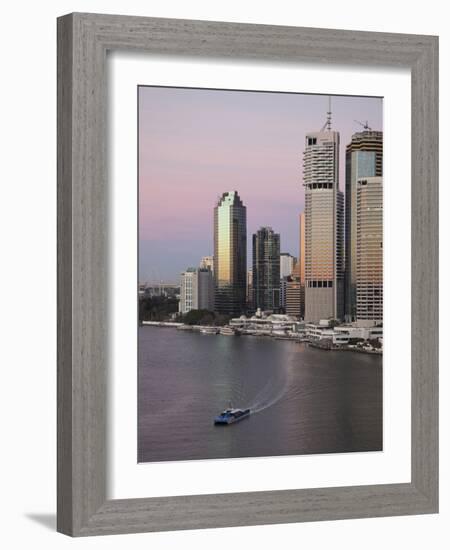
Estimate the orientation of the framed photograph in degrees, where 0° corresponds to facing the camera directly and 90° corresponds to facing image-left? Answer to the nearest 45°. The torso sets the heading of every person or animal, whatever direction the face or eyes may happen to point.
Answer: approximately 315°
